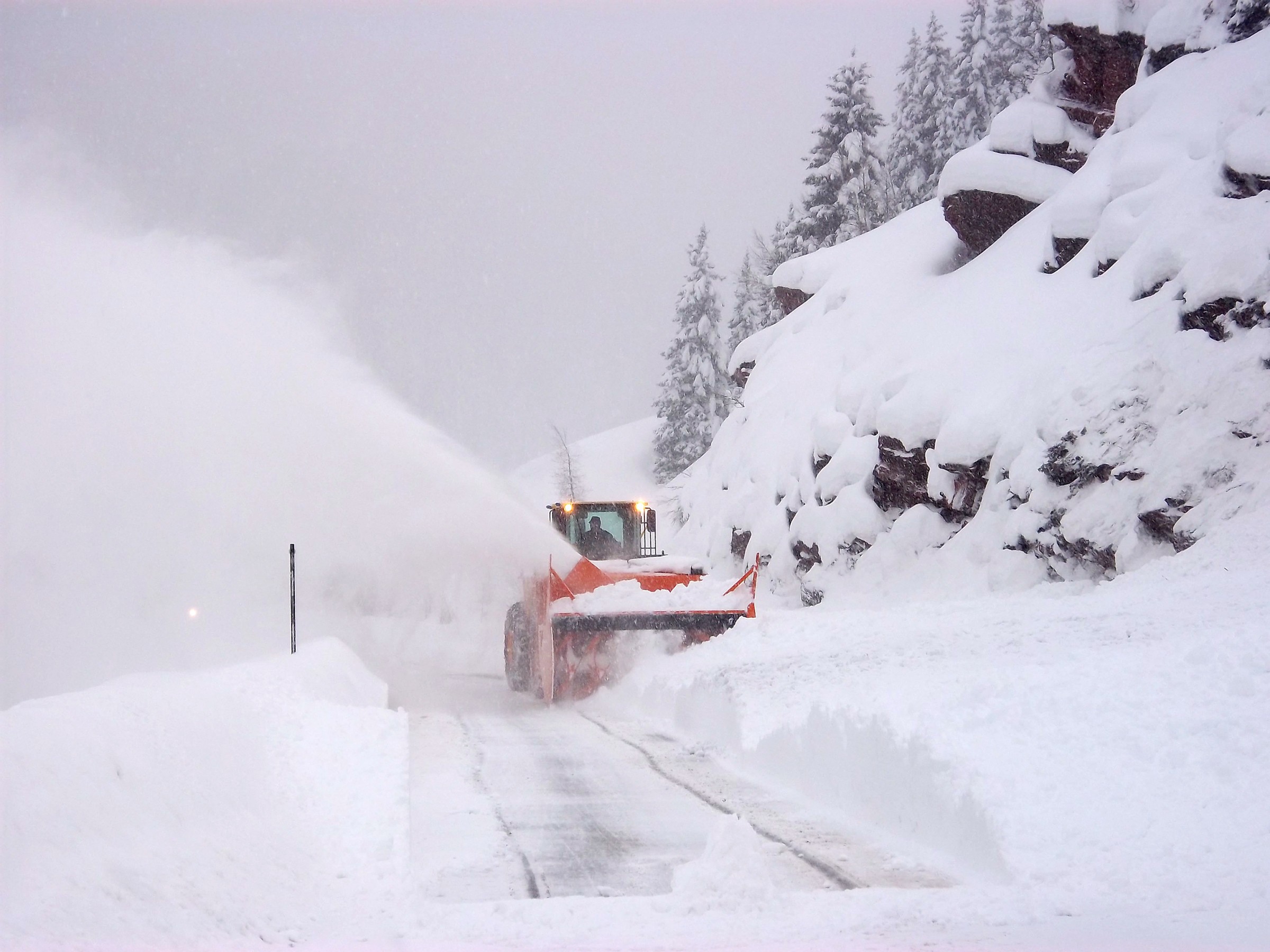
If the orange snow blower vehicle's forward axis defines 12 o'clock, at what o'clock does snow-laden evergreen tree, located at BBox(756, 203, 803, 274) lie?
The snow-laden evergreen tree is roughly at 8 o'clock from the orange snow blower vehicle.

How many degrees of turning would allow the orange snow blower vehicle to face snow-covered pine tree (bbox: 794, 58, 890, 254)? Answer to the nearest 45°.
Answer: approximately 135° to its left

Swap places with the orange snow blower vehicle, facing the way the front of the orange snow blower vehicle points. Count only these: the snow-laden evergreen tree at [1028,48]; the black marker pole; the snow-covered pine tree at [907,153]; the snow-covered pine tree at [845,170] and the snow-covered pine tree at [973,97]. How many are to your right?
1

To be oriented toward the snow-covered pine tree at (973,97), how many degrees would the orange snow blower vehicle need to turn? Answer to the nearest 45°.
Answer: approximately 90° to its left

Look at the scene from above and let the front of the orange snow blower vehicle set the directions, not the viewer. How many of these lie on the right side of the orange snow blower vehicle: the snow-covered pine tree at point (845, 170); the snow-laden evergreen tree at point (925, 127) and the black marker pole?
1

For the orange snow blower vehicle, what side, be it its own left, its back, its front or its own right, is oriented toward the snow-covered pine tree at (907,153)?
back

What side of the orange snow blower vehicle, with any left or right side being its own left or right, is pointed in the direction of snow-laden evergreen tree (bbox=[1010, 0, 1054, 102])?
left

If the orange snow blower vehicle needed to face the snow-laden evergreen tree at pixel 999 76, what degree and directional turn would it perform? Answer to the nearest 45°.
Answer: approximately 90° to its left

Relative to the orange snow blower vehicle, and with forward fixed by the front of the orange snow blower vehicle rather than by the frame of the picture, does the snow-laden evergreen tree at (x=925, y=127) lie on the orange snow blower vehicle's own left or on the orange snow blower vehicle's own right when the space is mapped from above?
on the orange snow blower vehicle's own left

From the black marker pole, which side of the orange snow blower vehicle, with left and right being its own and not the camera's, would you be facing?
right

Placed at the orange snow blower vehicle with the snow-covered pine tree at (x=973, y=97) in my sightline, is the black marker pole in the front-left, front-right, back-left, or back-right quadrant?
back-left

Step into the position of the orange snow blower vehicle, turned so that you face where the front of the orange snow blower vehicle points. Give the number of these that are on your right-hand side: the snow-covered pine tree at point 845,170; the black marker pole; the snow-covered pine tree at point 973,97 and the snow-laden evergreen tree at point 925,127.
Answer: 1

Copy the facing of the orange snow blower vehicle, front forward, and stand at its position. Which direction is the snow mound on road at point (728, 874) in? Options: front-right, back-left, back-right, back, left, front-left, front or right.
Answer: front-right
